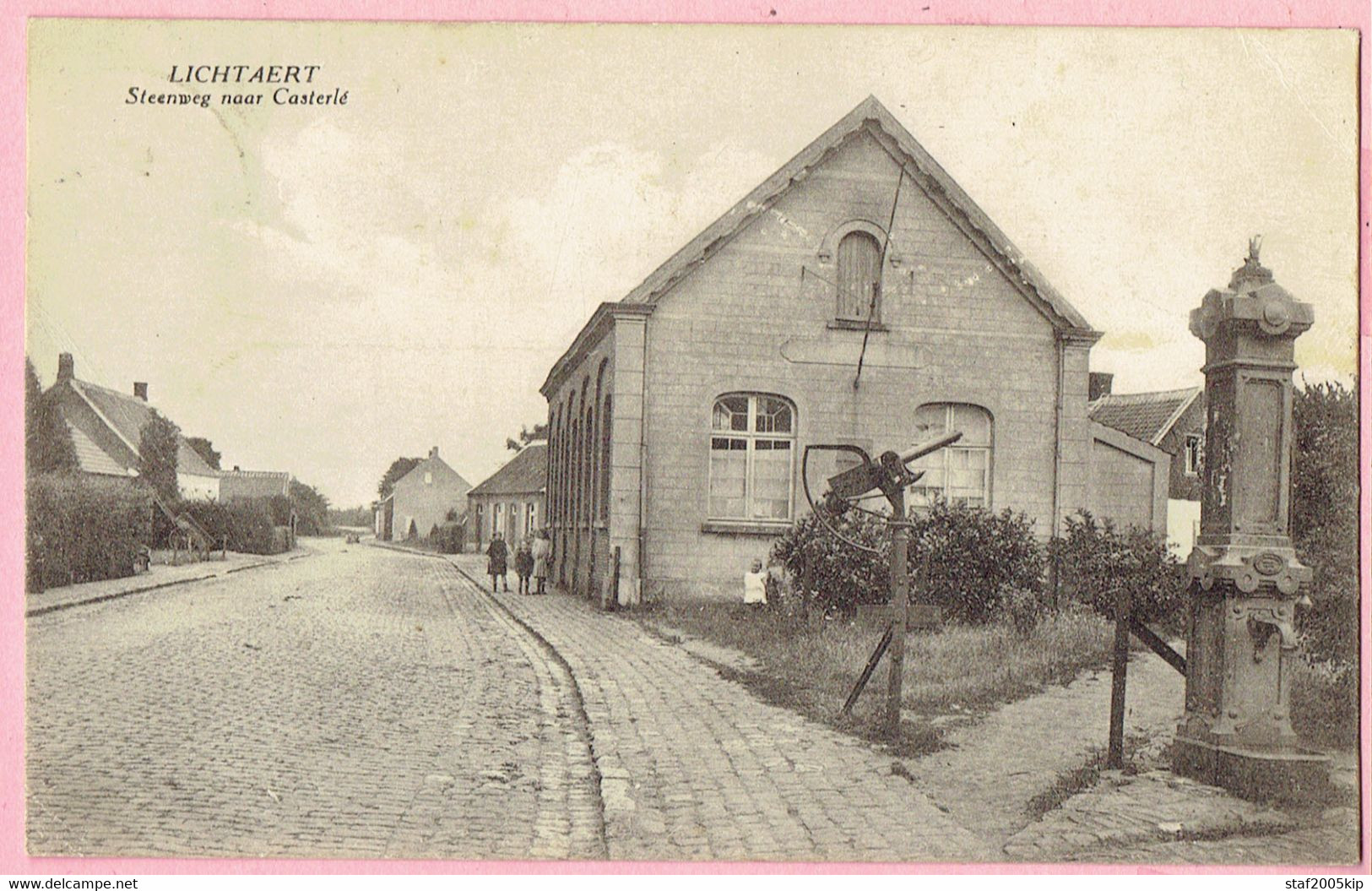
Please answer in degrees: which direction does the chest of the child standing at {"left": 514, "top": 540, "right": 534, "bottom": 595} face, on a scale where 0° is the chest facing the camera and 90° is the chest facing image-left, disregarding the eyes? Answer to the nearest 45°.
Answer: approximately 0°
